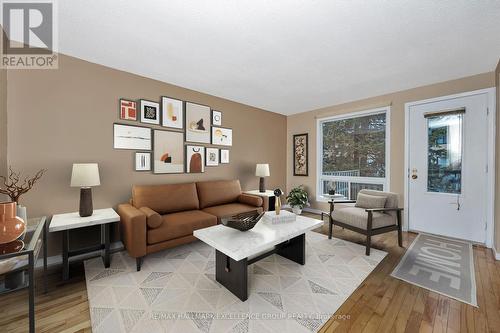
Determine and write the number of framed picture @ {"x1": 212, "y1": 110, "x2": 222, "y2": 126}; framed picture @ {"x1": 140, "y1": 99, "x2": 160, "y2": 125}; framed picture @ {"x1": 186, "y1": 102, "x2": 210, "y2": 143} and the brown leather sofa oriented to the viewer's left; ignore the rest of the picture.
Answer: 0

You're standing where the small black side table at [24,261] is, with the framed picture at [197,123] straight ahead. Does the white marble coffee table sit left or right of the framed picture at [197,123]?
right

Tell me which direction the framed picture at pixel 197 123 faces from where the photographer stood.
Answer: facing the viewer and to the right of the viewer

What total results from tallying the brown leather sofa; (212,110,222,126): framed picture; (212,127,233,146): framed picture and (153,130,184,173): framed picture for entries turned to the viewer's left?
0

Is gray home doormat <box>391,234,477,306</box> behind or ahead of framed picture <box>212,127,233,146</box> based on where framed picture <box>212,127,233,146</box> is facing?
ahead

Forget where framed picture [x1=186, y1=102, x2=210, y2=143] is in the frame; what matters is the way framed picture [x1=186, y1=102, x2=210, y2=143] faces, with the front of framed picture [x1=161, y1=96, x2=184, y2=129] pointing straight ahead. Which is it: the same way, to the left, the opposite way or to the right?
the same way

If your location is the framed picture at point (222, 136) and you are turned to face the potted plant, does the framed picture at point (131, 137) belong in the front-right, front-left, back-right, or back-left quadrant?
back-right

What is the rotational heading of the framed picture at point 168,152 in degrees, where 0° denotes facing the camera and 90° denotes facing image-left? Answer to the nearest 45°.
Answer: approximately 315°

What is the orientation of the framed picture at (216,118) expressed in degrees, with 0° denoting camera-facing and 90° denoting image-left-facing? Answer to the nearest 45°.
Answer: approximately 315°

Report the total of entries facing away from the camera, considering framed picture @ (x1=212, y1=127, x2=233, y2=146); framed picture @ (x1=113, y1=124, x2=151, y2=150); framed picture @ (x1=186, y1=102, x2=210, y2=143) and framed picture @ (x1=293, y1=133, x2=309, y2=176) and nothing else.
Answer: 0

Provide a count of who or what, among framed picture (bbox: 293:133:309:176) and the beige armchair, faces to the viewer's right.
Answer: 0

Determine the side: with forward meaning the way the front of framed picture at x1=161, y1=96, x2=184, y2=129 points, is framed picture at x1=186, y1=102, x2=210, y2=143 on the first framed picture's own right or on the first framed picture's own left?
on the first framed picture's own left

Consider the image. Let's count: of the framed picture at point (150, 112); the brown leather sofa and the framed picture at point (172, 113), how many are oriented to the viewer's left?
0

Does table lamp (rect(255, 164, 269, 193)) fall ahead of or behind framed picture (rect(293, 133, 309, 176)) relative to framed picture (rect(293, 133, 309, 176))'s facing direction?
ahead

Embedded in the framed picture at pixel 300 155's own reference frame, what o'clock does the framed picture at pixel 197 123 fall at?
the framed picture at pixel 197 123 is roughly at 12 o'clock from the framed picture at pixel 300 155.

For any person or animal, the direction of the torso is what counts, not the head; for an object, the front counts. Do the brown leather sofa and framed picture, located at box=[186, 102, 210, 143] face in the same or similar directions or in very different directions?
same or similar directions

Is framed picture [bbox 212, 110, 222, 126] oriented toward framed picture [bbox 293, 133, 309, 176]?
no

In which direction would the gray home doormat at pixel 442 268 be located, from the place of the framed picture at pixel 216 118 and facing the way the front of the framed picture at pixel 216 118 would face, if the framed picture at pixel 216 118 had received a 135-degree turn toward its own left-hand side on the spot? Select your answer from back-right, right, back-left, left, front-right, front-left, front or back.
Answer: back-right

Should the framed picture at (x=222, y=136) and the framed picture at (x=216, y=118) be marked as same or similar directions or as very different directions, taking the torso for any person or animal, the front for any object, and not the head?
same or similar directions

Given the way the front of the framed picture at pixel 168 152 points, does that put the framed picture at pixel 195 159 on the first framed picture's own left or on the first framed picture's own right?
on the first framed picture's own left
